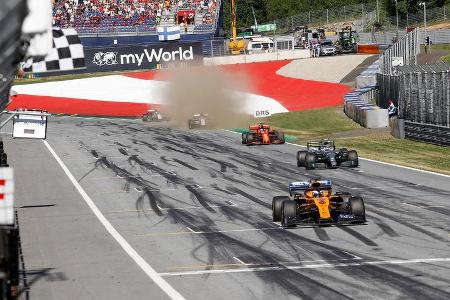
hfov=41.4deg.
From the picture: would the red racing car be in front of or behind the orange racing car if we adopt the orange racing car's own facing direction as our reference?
behind

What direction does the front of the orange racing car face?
toward the camera

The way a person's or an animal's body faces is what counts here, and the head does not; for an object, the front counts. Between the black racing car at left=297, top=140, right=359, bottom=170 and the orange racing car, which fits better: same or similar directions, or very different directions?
same or similar directions

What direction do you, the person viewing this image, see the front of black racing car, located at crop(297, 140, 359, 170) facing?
facing the viewer

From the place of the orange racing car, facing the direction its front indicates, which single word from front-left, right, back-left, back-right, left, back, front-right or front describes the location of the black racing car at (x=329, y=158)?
back

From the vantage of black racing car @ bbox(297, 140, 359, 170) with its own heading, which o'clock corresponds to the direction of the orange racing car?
The orange racing car is roughly at 12 o'clock from the black racing car.

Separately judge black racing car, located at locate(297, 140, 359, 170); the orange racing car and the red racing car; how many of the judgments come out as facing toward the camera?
3

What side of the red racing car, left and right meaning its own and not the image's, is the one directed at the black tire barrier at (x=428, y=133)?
left

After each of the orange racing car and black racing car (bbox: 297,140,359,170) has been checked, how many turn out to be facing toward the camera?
2

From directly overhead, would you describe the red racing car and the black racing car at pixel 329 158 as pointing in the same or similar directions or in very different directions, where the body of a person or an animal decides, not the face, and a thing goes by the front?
same or similar directions

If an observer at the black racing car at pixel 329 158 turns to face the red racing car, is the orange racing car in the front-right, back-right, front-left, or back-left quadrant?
back-left

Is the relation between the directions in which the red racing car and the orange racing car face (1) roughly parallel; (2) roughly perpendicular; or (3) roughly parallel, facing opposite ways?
roughly parallel
